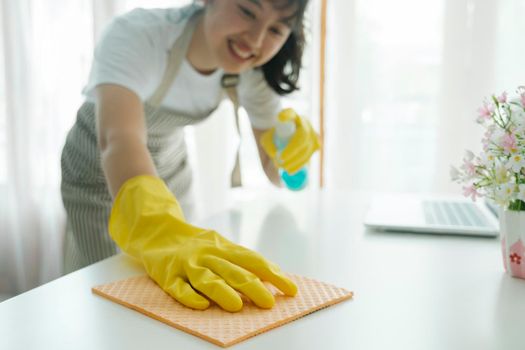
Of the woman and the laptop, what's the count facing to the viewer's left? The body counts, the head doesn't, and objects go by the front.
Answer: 1

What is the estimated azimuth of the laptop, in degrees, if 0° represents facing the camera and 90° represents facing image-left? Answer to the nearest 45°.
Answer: approximately 90°

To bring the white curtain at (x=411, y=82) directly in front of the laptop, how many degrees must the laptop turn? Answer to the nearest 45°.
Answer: approximately 90° to its right
